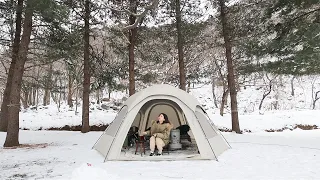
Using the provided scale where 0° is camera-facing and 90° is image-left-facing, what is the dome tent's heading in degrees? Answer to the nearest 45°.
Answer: approximately 0°

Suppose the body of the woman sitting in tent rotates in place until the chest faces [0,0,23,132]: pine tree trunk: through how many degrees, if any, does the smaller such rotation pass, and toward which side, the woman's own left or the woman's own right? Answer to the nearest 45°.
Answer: approximately 90° to the woman's own right

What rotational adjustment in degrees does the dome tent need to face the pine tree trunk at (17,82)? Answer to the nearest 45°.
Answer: approximately 90° to its right

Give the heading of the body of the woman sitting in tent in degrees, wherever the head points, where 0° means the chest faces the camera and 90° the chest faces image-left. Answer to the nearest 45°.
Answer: approximately 45°

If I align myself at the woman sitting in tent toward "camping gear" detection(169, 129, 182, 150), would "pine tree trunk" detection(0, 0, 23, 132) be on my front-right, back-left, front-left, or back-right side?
back-left

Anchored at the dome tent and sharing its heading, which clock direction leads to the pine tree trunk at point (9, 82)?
The pine tree trunk is roughly at 4 o'clock from the dome tent.
